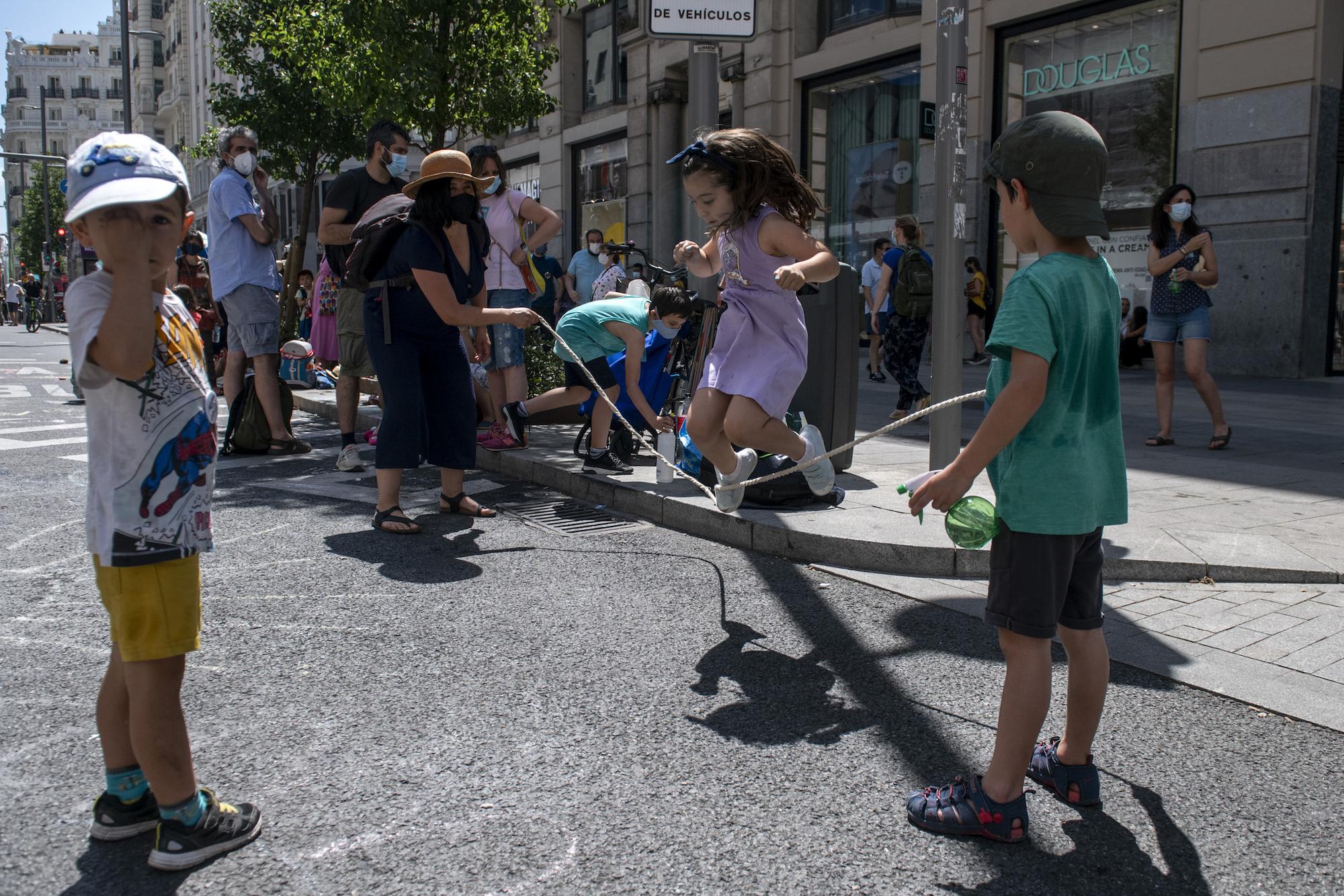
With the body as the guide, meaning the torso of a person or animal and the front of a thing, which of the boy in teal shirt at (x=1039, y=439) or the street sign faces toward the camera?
the street sign

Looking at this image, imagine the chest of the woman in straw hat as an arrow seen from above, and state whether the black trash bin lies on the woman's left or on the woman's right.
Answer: on the woman's left

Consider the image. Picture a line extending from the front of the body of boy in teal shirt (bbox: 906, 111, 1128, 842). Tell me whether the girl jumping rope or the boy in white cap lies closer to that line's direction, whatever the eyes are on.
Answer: the girl jumping rope

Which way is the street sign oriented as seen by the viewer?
toward the camera

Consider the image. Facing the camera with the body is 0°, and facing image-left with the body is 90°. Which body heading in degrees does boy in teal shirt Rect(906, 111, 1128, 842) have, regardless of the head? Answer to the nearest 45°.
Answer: approximately 135°

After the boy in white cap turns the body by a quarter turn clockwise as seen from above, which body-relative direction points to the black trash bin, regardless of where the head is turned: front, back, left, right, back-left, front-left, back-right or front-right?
back

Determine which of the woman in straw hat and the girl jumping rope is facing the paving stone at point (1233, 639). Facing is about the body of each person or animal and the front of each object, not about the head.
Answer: the woman in straw hat

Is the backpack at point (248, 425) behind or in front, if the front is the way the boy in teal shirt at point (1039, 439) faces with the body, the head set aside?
in front

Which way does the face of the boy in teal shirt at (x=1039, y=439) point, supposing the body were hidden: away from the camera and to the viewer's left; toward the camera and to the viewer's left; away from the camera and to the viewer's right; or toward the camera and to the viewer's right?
away from the camera and to the viewer's left

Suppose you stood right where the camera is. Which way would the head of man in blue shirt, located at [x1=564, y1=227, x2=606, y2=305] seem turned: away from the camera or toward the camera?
toward the camera

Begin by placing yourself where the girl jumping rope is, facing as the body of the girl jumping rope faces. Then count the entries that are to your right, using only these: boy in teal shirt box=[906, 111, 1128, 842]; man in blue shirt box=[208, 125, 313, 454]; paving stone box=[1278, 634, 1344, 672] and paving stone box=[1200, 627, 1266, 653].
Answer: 1

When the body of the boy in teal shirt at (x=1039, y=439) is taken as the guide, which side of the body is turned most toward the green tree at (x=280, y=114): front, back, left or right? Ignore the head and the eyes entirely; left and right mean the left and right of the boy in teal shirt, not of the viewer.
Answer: front
